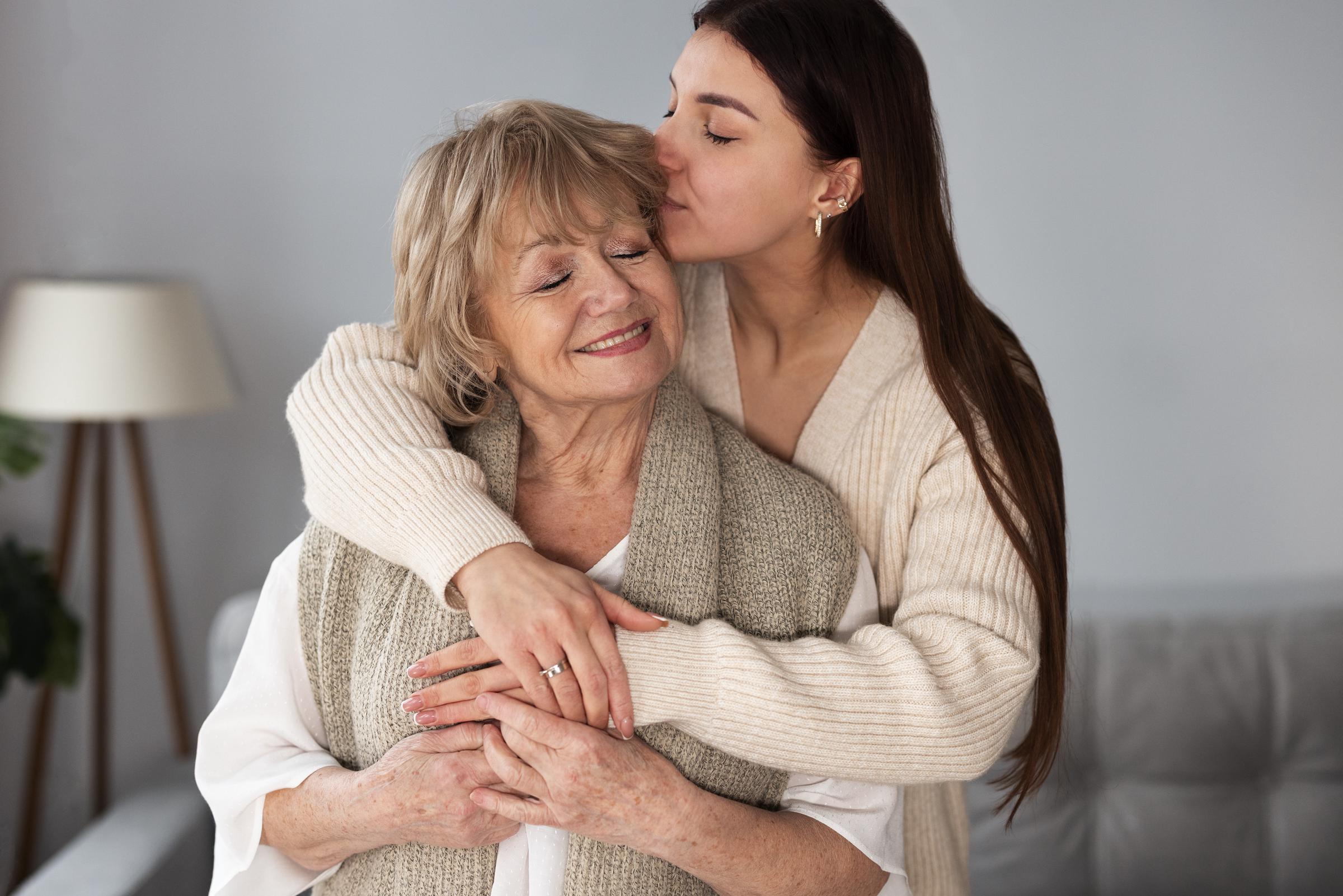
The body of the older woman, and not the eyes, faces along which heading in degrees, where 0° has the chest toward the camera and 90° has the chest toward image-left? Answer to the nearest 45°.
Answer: approximately 0°

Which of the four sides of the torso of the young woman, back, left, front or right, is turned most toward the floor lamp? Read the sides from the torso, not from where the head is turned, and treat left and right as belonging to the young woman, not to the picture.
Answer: right

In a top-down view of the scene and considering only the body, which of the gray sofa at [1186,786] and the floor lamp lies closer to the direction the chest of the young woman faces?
the floor lamp

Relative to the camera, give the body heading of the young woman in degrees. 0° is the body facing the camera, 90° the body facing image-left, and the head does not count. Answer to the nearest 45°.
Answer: approximately 45°

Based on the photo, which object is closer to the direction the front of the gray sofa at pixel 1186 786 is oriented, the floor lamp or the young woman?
the young woman
